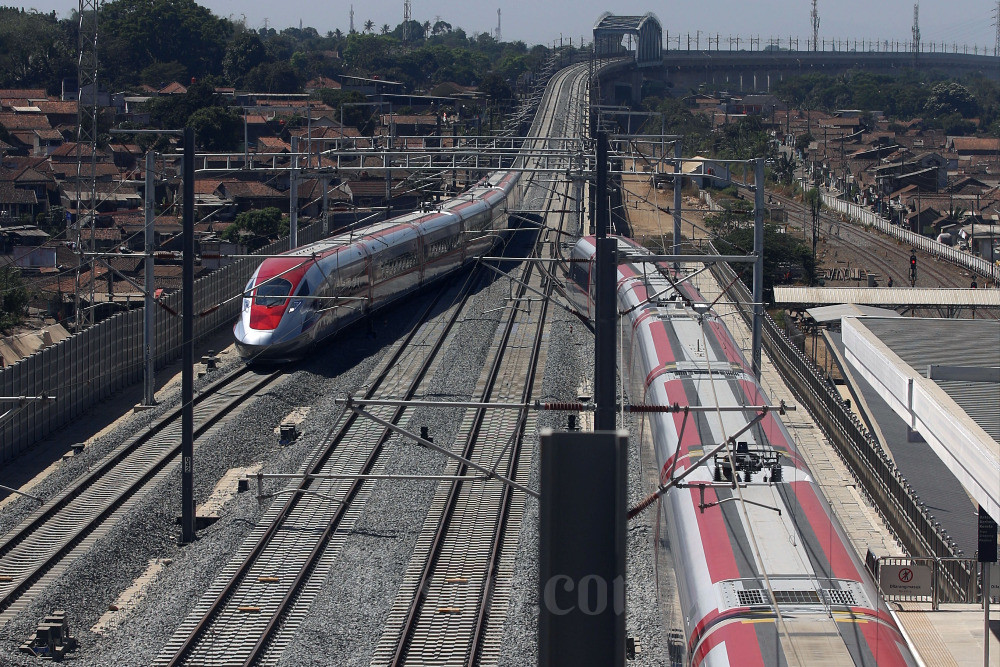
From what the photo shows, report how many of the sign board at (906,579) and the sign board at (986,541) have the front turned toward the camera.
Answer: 2

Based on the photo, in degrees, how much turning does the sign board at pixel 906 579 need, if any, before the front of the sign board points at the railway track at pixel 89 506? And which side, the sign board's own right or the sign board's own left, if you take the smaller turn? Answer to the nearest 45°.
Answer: approximately 90° to the sign board's own right

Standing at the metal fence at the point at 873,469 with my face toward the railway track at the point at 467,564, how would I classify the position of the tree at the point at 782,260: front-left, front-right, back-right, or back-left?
back-right

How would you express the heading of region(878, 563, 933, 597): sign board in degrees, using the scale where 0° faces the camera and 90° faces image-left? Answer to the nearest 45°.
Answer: approximately 0°

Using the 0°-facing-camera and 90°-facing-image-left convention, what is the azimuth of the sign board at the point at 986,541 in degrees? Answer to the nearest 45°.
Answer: approximately 0°

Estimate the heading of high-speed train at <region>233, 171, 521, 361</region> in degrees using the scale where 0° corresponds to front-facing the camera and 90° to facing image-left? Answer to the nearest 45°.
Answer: approximately 45°

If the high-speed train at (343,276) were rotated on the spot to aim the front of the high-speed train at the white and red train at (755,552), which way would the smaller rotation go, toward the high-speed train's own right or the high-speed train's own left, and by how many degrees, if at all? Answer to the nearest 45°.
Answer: approximately 45° to the high-speed train's own left
